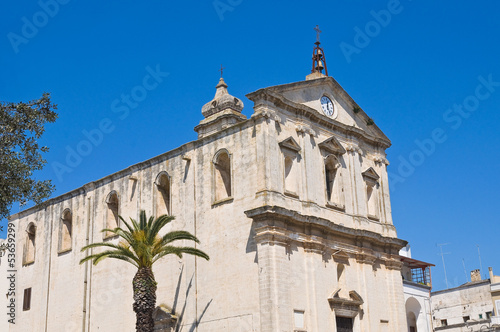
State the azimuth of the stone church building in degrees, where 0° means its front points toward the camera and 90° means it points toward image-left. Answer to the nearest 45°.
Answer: approximately 315°
